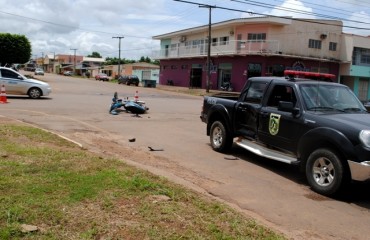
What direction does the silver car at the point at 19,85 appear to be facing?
to the viewer's right

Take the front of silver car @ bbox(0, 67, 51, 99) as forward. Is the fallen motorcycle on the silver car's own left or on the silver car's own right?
on the silver car's own right

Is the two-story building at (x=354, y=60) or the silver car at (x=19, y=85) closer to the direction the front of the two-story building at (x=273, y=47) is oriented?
the silver car

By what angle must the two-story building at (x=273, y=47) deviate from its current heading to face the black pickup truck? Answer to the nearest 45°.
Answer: approximately 45° to its left

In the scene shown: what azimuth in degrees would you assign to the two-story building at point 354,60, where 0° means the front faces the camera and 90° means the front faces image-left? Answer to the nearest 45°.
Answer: approximately 0°

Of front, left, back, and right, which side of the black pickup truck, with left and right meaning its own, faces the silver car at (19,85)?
back

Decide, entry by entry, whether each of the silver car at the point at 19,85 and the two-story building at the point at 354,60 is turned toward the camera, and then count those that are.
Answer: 1
